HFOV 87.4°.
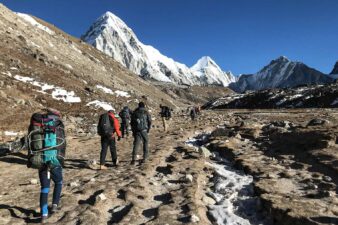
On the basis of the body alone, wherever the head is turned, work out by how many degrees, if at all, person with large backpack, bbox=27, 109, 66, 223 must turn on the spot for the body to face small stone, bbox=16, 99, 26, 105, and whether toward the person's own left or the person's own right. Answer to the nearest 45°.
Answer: approximately 45° to the person's own left

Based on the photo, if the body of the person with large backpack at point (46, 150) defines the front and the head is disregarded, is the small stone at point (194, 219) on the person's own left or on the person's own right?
on the person's own right

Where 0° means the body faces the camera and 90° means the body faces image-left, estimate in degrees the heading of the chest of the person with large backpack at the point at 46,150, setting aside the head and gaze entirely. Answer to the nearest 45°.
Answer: approximately 225°

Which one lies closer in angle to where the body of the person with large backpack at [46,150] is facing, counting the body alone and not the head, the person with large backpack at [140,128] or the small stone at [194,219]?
the person with large backpack

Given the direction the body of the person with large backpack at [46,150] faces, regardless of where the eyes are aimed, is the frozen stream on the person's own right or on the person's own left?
on the person's own right

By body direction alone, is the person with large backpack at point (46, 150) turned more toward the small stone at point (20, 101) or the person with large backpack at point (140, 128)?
the person with large backpack

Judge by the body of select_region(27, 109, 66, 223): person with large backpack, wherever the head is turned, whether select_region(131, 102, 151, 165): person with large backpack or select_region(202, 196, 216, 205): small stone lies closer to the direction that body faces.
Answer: the person with large backpack

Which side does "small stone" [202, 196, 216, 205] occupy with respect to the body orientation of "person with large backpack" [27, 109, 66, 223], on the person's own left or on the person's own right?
on the person's own right

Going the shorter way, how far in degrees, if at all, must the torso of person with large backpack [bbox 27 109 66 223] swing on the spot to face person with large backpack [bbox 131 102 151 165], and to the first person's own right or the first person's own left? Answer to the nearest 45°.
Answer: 0° — they already face them
